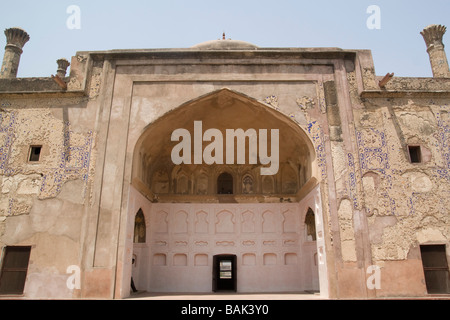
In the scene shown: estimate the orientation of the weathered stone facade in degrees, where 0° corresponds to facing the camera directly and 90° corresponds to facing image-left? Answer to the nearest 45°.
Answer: approximately 0°
